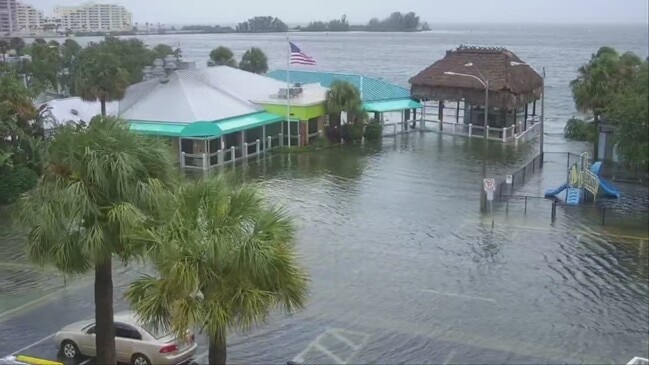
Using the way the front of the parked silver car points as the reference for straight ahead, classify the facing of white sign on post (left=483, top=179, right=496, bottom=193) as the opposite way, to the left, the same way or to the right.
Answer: to the left

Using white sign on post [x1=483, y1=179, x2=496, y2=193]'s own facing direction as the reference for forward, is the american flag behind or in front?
behind

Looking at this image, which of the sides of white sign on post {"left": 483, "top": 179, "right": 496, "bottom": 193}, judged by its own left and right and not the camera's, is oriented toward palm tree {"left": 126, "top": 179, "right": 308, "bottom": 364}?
front

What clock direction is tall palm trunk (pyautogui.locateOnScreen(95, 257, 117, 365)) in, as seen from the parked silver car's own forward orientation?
The tall palm trunk is roughly at 8 o'clock from the parked silver car.

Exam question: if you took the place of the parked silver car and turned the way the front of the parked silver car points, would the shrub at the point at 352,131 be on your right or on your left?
on your right

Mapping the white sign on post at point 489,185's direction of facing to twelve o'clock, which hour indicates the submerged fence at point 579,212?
The submerged fence is roughly at 8 o'clock from the white sign on post.

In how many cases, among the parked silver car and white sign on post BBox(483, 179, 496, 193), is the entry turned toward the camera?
1

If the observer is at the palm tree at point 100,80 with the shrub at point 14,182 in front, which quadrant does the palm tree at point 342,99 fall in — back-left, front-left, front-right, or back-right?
back-left

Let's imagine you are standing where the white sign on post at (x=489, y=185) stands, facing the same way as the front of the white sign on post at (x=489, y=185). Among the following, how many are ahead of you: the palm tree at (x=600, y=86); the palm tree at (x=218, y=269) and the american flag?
1

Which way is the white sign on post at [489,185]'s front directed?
toward the camera

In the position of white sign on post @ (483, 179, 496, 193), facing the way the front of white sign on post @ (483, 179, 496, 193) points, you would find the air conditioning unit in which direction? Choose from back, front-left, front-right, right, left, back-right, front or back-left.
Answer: back-right

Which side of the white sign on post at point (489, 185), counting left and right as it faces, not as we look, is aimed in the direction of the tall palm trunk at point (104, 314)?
front

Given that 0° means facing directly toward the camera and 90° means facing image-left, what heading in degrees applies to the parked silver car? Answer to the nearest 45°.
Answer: approximately 135°
